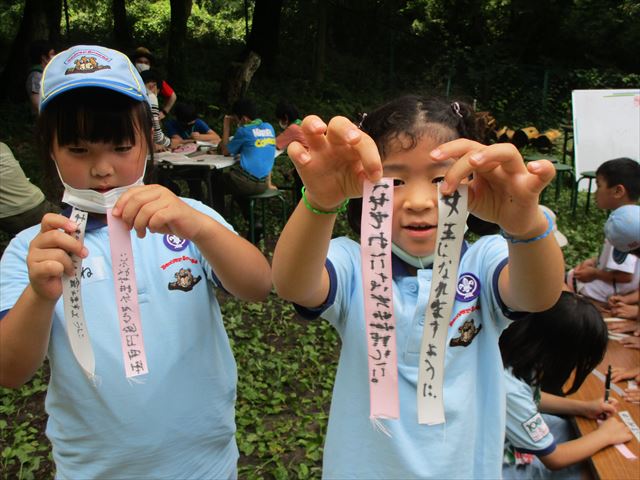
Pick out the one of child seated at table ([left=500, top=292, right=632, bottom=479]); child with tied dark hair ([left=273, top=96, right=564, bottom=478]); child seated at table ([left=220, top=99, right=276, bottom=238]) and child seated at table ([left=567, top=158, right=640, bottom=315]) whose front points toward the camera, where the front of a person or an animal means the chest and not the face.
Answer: the child with tied dark hair

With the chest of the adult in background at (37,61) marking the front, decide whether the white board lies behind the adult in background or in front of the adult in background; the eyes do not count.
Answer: in front

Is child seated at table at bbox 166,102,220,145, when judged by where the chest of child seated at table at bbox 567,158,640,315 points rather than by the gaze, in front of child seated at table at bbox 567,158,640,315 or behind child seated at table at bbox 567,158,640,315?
in front

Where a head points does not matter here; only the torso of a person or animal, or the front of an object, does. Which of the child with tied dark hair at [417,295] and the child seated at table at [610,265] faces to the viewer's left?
the child seated at table

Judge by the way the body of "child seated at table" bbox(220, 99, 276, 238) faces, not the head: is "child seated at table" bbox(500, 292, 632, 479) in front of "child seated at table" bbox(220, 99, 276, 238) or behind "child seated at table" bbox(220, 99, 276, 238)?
behind

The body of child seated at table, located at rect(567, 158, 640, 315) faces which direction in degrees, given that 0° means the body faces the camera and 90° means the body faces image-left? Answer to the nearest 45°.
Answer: approximately 90°

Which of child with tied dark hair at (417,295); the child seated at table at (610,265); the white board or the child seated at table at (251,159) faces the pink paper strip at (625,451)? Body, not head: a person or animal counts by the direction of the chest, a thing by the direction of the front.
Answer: the white board

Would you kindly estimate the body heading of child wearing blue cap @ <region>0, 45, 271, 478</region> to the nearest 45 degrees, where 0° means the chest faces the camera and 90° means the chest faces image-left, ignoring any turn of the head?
approximately 0°

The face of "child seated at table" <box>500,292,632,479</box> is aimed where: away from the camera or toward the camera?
away from the camera

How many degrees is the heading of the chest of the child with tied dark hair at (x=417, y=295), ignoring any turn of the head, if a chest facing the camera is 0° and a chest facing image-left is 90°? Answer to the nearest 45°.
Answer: approximately 0°
